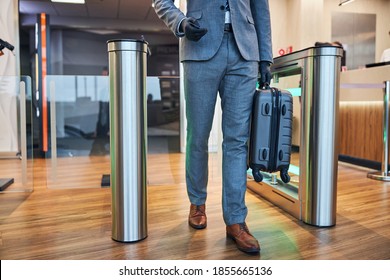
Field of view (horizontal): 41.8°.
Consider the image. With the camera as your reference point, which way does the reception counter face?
facing the viewer and to the left of the viewer

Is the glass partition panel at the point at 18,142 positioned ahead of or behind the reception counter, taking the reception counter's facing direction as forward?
ahead

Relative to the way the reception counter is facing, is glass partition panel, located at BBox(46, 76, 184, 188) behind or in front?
in front

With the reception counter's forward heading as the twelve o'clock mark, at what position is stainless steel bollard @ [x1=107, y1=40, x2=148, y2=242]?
The stainless steel bollard is roughly at 11 o'clock from the reception counter.
